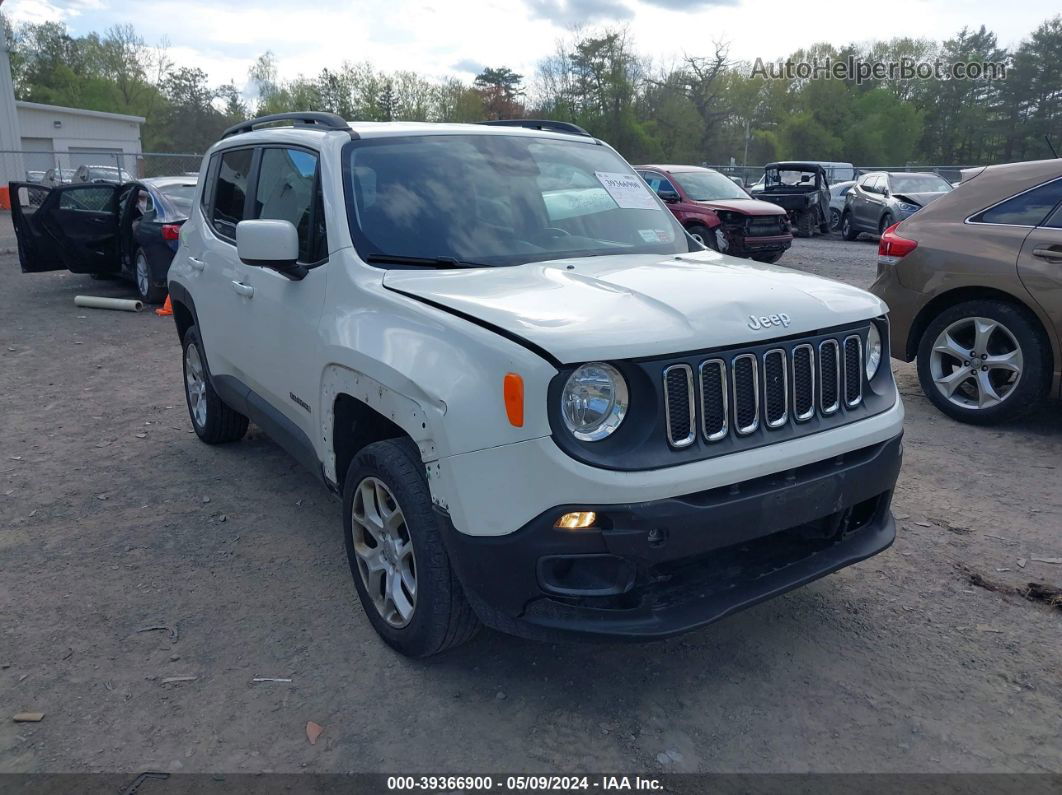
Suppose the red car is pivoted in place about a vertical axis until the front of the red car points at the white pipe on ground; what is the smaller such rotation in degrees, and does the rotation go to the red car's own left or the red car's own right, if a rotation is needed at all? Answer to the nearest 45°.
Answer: approximately 90° to the red car's own right

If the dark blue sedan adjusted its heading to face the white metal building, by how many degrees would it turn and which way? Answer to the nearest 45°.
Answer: approximately 45° to its right

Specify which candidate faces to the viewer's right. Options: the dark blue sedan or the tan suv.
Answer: the tan suv

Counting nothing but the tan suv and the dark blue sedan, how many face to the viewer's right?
1

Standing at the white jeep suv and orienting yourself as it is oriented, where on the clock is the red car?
The red car is roughly at 8 o'clock from the white jeep suv.

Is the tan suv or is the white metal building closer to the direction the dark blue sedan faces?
the white metal building

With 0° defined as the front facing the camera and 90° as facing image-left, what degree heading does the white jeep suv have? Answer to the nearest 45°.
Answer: approximately 315°

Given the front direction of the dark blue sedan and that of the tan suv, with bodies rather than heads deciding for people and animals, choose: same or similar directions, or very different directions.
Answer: very different directions

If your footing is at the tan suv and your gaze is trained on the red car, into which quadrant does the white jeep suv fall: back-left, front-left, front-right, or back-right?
back-left

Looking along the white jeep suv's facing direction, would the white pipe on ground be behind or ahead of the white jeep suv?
behind

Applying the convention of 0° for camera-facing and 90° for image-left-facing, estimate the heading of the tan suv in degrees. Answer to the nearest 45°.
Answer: approximately 270°

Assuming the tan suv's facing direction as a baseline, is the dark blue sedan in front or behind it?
behind

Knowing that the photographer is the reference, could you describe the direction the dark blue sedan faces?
facing away from the viewer and to the left of the viewer
